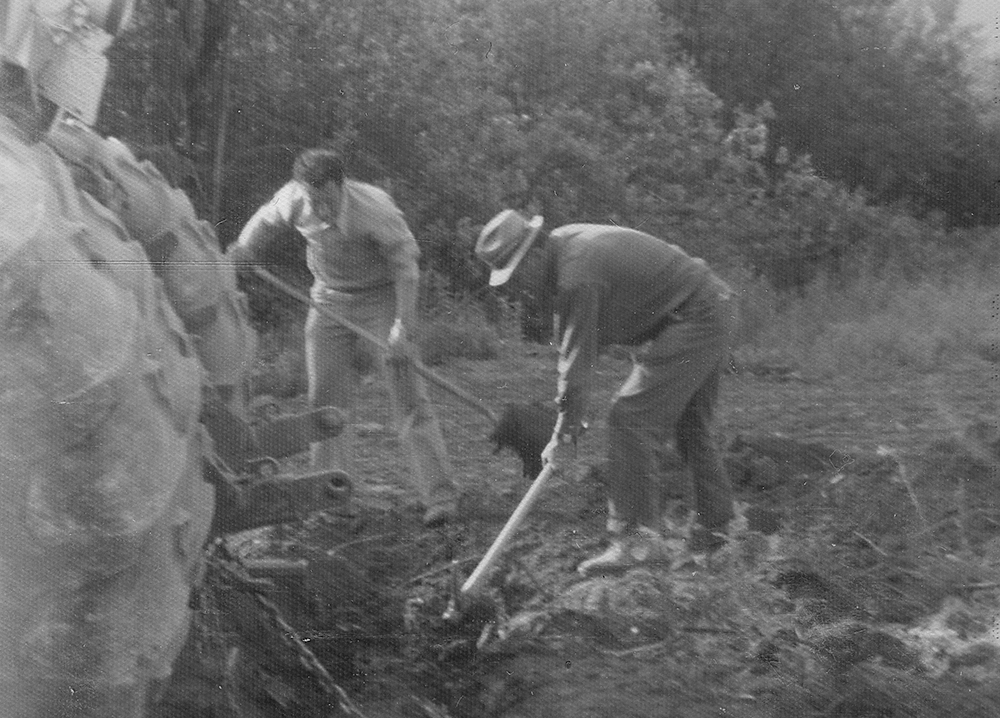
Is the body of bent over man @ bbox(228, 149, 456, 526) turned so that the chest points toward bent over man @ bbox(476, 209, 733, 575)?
no

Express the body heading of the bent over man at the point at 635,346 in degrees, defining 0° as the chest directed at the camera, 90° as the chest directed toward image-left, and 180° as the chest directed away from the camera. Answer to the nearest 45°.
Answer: approximately 90°

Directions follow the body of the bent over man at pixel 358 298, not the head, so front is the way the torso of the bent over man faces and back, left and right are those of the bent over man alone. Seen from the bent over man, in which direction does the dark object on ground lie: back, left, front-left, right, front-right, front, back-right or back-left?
left
